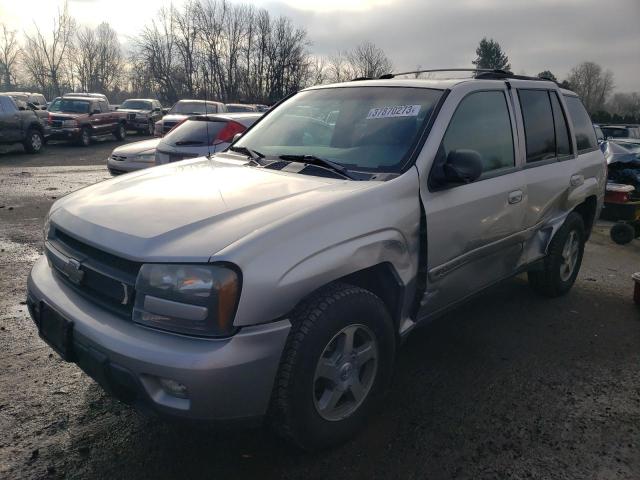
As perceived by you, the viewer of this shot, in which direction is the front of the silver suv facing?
facing the viewer and to the left of the viewer

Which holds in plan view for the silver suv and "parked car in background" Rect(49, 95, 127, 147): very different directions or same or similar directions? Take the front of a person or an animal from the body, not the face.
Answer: same or similar directions

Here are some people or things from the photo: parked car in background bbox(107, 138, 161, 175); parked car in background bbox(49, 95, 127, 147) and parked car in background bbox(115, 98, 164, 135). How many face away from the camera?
0

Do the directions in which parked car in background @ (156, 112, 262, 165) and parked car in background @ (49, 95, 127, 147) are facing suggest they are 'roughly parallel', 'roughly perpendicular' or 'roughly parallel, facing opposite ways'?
roughly parallel, facing opposite ways

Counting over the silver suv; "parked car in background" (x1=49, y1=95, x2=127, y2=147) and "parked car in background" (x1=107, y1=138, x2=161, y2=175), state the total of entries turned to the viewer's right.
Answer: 0

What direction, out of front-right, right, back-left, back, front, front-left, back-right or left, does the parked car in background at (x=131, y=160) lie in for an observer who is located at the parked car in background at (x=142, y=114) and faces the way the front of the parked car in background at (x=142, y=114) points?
front-left

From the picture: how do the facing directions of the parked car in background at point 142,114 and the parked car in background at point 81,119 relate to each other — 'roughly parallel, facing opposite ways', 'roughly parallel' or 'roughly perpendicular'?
roughly parallel

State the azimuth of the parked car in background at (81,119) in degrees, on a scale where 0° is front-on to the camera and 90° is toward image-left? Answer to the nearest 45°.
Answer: approximately 45°

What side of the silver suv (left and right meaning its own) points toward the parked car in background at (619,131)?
back

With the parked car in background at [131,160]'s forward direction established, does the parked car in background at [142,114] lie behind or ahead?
behind

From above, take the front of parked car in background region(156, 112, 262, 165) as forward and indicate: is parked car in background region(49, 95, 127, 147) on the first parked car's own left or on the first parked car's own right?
on the first parked car's own left

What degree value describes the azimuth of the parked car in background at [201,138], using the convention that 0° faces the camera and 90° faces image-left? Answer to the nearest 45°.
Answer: approximately 225°

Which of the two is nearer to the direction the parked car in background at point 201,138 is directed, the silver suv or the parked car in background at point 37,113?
the parked car in background

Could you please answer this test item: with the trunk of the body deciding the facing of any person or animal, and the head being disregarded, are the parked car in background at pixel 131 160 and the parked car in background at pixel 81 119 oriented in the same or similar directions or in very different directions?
same or similar directions

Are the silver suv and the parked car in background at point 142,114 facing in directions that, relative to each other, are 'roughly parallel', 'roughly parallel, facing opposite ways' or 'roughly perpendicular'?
roughly parallel

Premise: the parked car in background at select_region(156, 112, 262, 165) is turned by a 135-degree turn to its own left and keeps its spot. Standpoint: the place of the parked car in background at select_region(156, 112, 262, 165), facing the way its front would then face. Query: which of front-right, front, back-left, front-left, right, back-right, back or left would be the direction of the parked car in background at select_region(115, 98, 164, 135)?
right

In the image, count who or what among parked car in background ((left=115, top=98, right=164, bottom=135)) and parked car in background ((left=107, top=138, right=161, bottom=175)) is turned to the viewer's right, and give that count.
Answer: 0

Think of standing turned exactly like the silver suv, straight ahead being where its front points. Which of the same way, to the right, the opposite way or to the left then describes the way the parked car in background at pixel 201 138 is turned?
the opposite way
